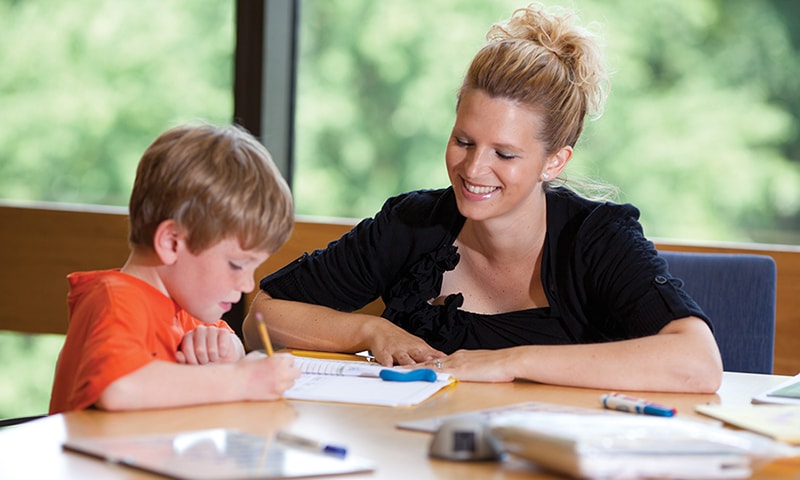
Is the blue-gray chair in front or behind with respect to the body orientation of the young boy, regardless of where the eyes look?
in front

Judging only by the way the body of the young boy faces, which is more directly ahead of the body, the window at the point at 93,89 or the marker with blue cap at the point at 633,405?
the marker with blue cap

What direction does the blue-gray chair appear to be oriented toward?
toward the camera

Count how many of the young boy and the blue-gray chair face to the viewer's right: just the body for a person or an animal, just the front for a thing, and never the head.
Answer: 1

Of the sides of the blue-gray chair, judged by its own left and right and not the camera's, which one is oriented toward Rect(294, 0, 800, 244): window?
back

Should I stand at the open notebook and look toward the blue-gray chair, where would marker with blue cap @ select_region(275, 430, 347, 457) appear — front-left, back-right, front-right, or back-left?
back-right

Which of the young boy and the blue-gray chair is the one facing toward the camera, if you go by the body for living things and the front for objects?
the blue-gray chair

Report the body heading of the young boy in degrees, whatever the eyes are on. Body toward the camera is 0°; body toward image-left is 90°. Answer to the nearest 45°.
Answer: approximately 270°

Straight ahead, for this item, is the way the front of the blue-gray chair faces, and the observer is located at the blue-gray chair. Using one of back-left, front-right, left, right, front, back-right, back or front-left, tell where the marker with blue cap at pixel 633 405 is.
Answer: front

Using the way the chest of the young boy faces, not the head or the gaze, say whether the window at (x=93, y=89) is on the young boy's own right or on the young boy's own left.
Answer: on the young boy's own left

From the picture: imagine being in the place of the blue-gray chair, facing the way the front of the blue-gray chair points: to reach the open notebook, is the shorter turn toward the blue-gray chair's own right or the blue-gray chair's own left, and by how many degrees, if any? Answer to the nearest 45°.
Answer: approximately 45° to the blue-gray chair's own right
